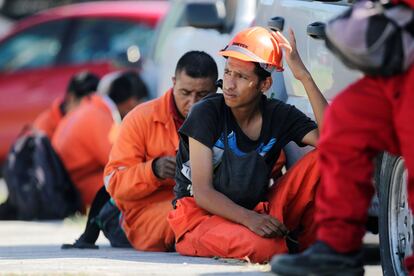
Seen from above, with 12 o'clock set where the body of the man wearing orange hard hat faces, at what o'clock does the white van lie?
The white van is roughly at 8 o'clock from the man wearing orange hard hat.

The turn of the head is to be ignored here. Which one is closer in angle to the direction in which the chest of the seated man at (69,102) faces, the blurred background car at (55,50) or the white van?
the blurred background car

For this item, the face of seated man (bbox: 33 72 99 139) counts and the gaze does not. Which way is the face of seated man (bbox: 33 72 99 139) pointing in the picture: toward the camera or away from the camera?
away from the camera

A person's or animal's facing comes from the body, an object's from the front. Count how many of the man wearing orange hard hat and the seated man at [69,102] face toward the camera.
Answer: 1

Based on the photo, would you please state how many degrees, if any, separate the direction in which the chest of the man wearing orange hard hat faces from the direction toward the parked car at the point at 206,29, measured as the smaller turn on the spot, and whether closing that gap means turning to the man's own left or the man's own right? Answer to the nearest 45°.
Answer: approximately 180°
